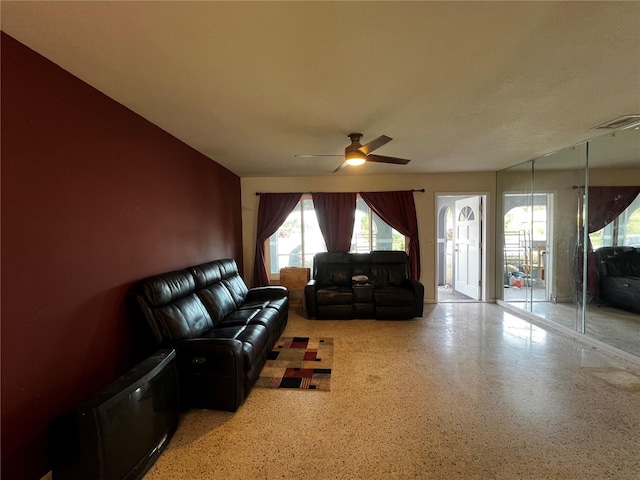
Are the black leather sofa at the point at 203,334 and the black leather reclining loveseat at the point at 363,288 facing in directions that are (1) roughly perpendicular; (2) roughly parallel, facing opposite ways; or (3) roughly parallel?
roughly perpendicular

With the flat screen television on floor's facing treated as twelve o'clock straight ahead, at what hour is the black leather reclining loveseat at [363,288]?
The black leather reclining loveseat is roughly at 10 o'clock from the flat screen television on floor.

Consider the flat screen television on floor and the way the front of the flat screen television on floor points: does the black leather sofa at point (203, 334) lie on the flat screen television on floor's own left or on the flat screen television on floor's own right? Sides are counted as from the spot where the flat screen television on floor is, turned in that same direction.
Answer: on the flat screen television on floor's own left

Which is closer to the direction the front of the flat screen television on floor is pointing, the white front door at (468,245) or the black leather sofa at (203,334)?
the white front door

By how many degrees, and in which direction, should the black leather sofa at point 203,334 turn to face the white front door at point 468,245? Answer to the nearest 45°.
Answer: approximately 45° to its left

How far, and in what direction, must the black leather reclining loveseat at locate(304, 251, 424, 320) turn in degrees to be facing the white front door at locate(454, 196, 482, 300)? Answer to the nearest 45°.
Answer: approximately 135° to its left

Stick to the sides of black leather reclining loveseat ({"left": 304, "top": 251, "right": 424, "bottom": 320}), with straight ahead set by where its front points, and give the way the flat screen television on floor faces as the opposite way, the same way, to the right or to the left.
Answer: to the left

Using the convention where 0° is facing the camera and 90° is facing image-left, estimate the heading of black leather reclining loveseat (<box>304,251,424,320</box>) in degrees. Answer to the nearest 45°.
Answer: approximately 0°

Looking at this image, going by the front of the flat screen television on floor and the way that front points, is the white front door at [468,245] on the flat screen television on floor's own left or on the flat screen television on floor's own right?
on the flat screen television on floor's own left
